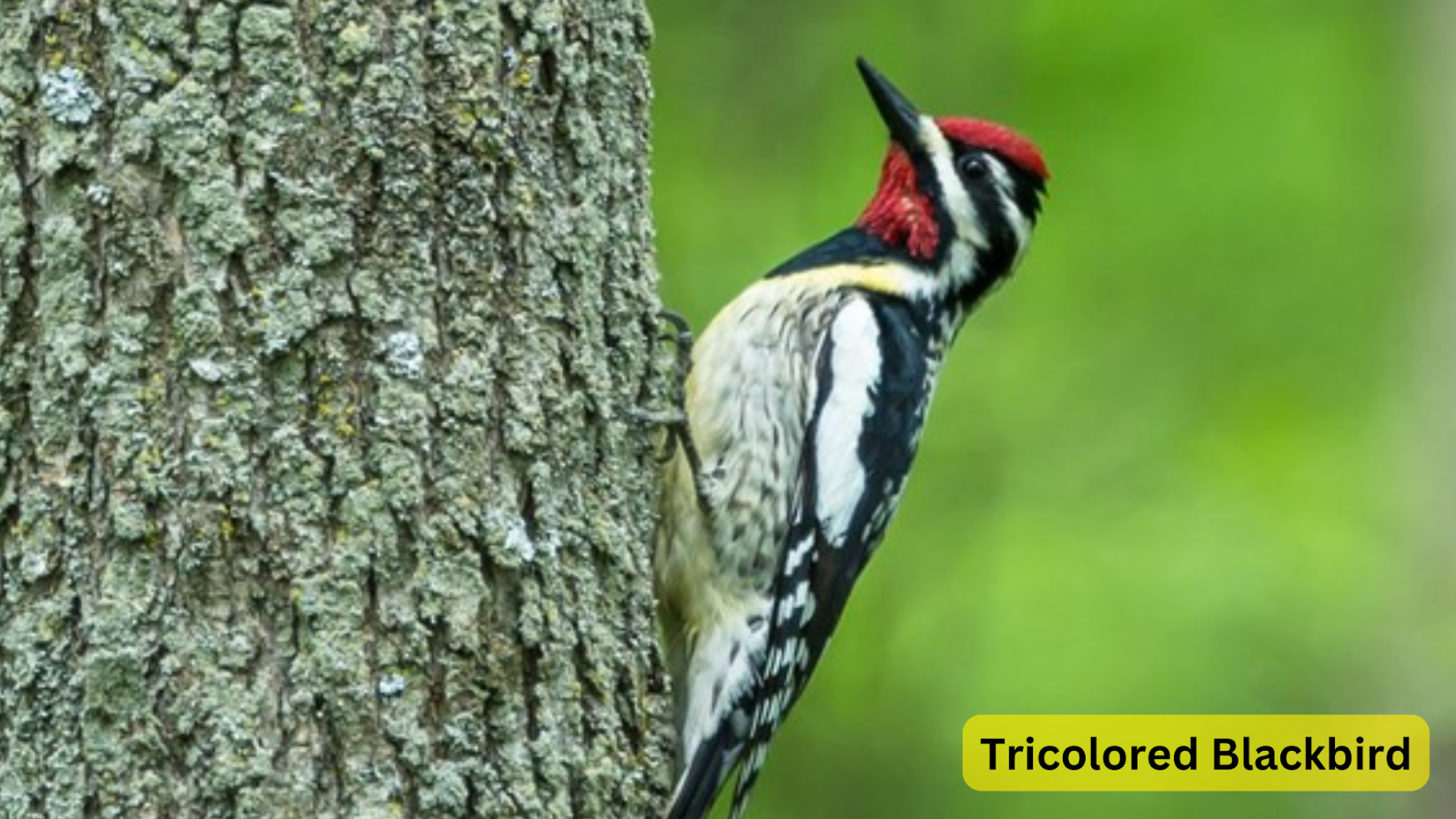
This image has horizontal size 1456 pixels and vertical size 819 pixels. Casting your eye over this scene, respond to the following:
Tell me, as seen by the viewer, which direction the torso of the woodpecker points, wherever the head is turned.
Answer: to the viewer's left
